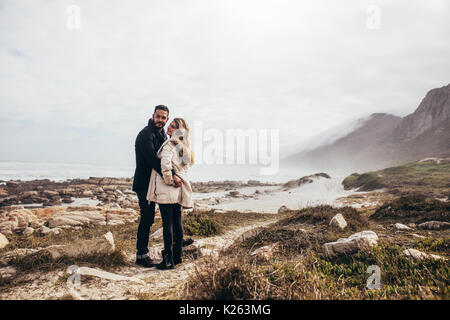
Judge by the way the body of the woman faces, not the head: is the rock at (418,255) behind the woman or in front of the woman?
behind

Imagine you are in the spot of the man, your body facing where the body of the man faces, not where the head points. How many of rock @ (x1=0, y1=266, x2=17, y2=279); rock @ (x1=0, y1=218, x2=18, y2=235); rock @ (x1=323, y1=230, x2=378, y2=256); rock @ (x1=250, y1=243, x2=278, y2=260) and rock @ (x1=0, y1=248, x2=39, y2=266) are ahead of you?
2

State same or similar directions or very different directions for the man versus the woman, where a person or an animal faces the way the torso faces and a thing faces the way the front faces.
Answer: very different directions

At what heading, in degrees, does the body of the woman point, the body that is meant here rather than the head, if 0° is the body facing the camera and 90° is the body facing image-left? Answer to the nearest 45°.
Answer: approximately 90°

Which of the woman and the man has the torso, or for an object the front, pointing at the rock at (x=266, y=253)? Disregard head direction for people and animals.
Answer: the man

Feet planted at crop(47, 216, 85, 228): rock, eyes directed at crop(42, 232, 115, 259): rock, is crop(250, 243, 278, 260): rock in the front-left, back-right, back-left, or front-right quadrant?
front-left

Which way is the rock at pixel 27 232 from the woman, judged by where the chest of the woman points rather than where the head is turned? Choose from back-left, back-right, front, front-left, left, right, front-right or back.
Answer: front-right

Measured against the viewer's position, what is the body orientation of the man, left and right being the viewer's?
facing to the right of the viewer

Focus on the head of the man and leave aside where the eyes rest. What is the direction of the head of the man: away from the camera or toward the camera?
toward the camera
